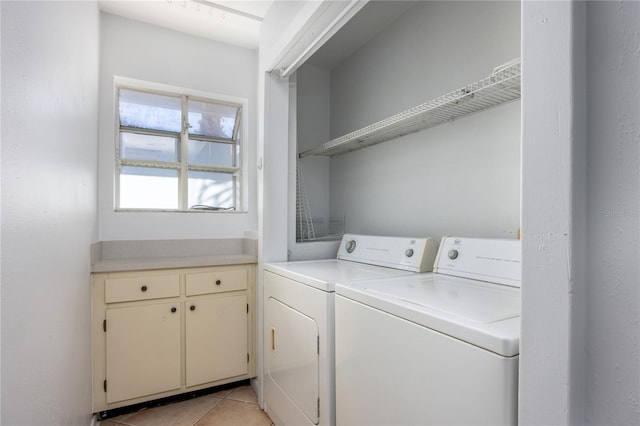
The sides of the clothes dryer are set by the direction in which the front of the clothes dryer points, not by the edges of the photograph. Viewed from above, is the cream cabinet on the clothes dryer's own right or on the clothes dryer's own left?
on the clothes dryer's own right

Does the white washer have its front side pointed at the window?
no

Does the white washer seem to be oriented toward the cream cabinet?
no

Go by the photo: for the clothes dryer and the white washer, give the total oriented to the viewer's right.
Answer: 0

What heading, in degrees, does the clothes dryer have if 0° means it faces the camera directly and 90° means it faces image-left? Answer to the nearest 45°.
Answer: approximately 45°

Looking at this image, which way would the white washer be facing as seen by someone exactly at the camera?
facing the viewer and to the left of the viewer

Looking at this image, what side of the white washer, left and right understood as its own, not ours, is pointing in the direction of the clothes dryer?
right

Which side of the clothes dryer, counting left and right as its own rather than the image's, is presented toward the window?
right

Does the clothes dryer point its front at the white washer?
no

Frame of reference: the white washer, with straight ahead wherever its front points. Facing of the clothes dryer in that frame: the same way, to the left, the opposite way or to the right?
the same way
